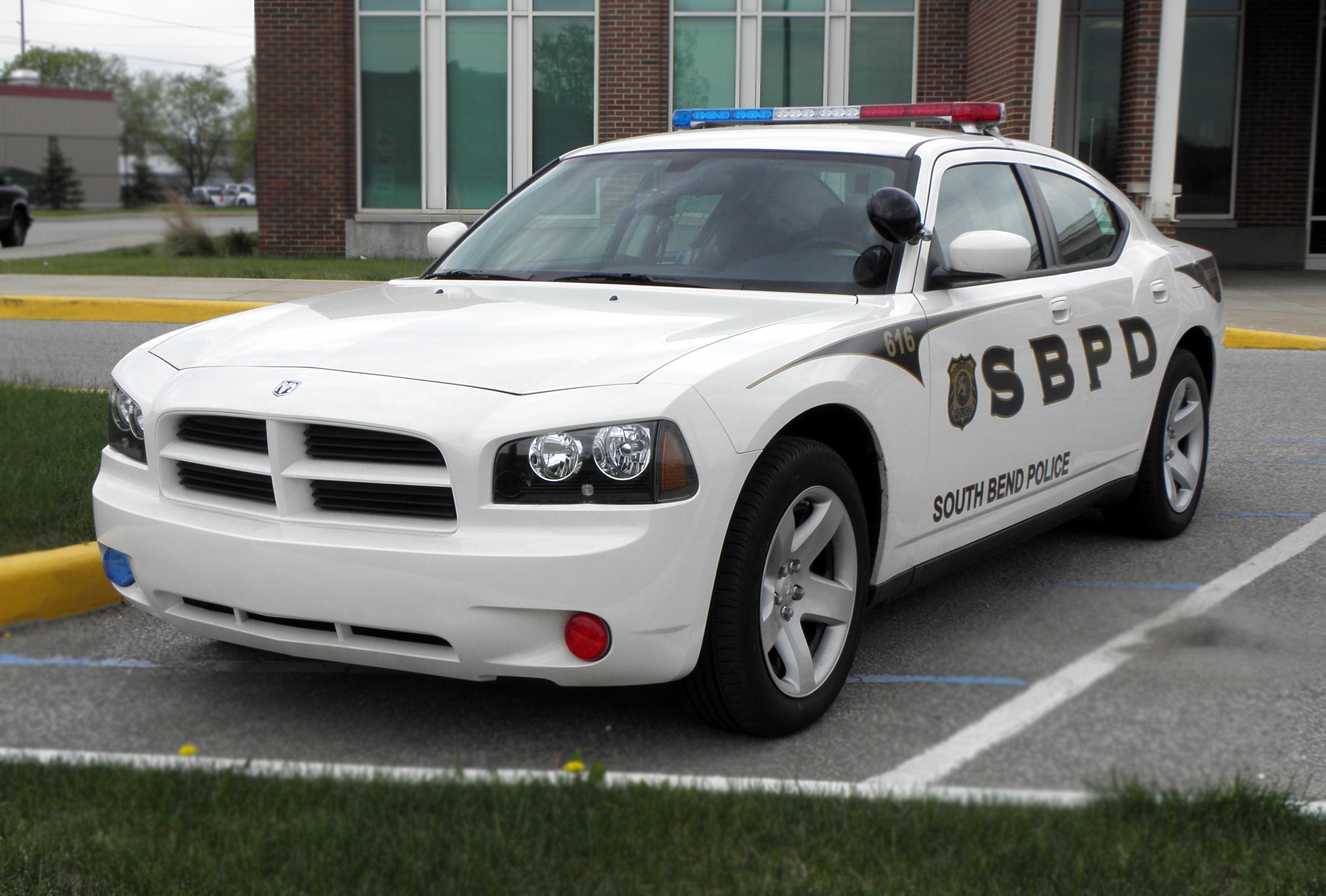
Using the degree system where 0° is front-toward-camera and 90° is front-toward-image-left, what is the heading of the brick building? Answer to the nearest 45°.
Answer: approximately 0°

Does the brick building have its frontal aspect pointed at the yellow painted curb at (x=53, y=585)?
yes

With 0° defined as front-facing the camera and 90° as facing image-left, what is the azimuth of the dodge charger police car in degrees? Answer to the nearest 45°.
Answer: approximately 45°

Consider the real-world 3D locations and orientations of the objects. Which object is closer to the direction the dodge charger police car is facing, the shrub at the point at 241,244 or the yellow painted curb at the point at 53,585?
the yellow painted curb

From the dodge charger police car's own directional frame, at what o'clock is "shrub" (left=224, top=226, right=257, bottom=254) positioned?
The shrub is roughly at 4 o'clock from the dodge charger police car.

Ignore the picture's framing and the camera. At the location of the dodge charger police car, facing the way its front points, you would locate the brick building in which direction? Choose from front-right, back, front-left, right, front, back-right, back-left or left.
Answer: back-right

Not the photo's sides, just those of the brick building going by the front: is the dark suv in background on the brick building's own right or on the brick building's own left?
on the brick building's own right

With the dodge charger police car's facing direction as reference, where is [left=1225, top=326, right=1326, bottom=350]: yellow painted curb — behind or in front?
behind

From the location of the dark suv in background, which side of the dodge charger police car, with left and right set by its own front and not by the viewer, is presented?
right

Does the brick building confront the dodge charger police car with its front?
yes

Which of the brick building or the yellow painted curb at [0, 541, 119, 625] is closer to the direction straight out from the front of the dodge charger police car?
the yellow painted curb
